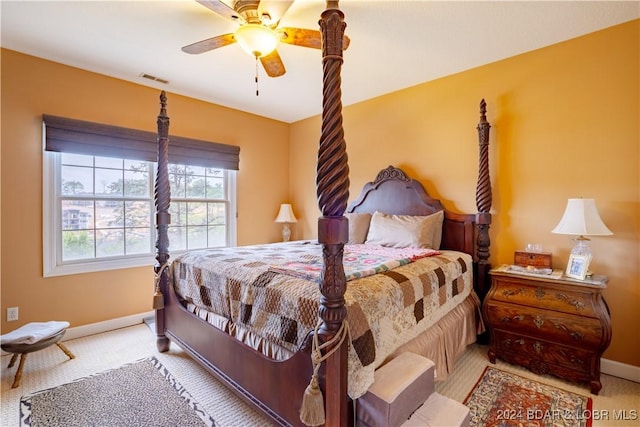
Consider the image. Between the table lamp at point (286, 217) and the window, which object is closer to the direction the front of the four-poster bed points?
the window

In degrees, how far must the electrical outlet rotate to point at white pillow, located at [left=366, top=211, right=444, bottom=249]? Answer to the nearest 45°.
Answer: approximately 45° to its left

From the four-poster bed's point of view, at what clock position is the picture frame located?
The picture frame is roughly at 7 o'clock from the four-poster bed.

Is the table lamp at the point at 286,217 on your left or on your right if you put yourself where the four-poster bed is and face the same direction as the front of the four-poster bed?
on your right

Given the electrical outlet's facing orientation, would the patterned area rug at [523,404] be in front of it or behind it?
in front

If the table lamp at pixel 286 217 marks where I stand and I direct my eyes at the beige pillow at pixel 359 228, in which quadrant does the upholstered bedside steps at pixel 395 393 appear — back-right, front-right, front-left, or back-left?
front-right

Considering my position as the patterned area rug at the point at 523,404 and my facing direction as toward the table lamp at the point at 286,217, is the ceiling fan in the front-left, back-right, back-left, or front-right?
front-left

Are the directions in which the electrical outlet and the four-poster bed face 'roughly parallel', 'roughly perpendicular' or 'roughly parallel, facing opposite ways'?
roughly perpendicular

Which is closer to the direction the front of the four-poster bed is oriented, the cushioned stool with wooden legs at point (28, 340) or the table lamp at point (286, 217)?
the cushioned stool with wooden legs

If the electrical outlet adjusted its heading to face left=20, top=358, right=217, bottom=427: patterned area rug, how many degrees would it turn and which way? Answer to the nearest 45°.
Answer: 0° — it already faces it

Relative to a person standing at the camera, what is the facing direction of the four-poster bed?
facing the viewer and to the left of the viewer

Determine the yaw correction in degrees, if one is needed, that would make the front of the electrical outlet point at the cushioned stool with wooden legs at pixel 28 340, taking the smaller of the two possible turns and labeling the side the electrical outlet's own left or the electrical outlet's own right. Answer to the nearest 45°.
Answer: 0° — it already faces it

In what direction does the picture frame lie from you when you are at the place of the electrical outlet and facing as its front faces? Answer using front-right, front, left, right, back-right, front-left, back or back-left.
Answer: front-left

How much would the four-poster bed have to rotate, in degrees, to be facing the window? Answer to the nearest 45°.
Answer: approximately 90° to its right

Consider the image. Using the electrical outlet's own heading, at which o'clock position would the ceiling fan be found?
The ceiling fan is roughly at 11 o'clock from the electrical outlet.

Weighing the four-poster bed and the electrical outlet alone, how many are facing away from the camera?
0
